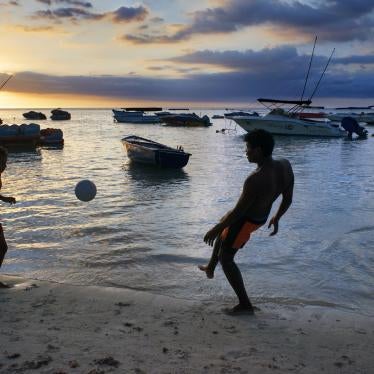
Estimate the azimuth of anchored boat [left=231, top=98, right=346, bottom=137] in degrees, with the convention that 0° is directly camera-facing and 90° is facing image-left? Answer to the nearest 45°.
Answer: approximately 90°

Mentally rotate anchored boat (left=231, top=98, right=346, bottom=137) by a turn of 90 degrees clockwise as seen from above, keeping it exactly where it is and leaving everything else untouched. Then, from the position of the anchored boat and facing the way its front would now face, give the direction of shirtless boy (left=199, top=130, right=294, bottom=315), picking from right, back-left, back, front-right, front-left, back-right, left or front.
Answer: back

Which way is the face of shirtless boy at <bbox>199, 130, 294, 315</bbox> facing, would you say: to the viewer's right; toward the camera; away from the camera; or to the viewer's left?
to the viewer's left

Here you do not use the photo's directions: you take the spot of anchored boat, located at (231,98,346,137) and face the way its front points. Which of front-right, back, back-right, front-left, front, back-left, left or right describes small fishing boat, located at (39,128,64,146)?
front-left

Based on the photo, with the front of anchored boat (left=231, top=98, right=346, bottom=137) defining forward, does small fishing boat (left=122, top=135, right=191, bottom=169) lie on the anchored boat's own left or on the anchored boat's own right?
on the anchored boat's own left
